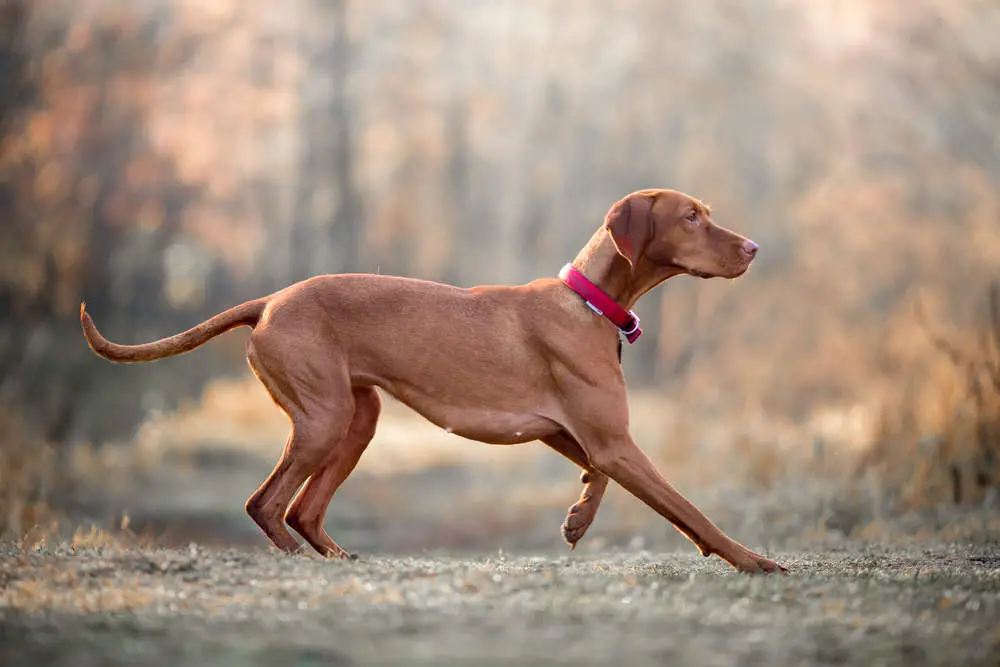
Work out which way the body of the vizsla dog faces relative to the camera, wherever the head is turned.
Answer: to the viewer's right
